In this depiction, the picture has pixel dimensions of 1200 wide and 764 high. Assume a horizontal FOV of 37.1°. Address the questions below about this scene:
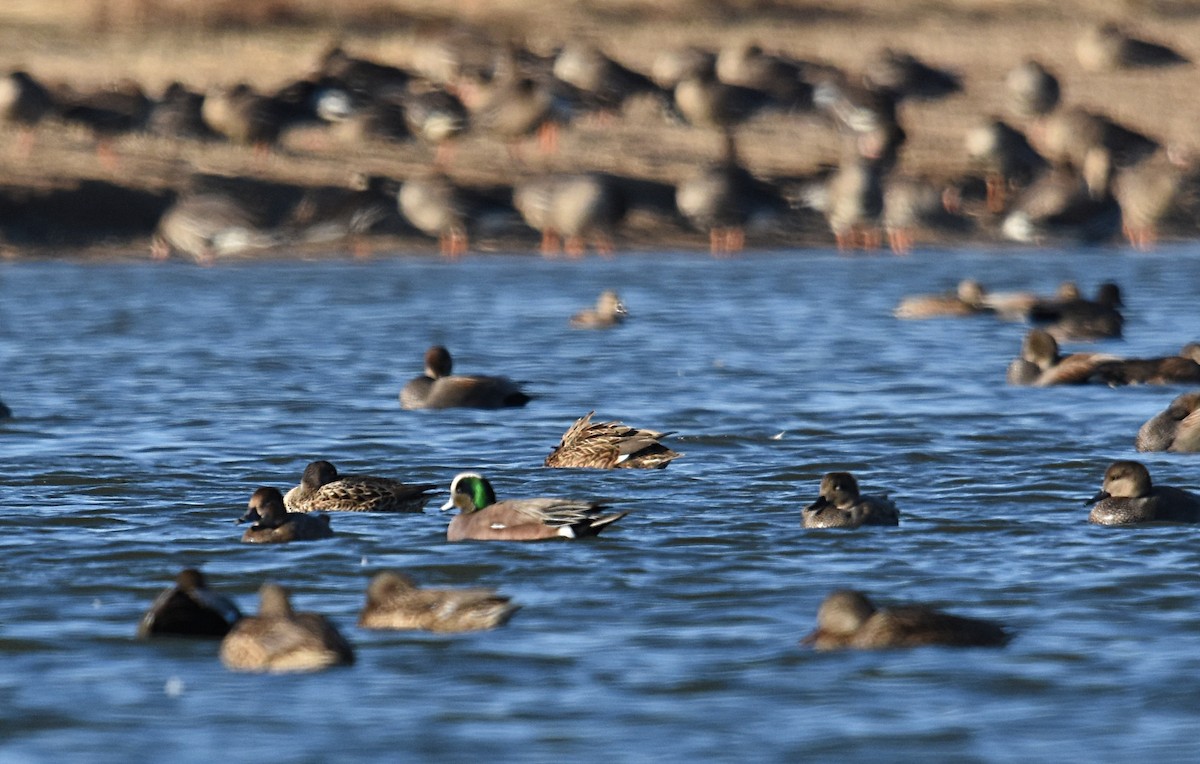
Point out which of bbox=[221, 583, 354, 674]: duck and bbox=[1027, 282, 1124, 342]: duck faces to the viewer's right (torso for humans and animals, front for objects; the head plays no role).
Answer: bbox=[1027, 282, 1124, 342]: duck

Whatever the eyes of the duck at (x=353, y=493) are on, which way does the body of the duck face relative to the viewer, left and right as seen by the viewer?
facing to the left of the viewer

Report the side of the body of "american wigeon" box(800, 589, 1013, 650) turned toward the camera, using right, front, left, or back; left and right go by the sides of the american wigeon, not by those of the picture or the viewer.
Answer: left

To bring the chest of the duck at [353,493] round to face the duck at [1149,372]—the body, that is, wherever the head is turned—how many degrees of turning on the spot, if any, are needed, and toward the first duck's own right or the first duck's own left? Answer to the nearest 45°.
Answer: approximately 135° to the first duck's own right

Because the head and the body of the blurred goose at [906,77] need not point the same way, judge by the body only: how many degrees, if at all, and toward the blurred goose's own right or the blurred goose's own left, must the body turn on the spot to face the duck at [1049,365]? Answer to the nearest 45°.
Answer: approximately 90° to the blurred goose's own left

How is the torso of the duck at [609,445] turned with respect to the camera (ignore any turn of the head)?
to the viewer's left

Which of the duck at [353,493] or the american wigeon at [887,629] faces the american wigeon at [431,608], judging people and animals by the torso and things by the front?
the american wigeon at [887,629]

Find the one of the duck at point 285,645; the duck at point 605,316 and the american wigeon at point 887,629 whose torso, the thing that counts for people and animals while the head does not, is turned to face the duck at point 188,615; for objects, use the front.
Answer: the american wigeon

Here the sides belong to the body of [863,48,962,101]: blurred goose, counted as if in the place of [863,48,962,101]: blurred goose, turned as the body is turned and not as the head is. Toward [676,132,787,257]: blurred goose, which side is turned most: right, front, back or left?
left

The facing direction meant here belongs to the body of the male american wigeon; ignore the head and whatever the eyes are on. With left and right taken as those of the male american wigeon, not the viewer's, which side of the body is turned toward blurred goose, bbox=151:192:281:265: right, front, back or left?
right

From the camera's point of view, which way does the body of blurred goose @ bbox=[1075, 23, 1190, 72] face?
to the viewer's left

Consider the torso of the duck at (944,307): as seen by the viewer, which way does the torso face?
to the viewer's right

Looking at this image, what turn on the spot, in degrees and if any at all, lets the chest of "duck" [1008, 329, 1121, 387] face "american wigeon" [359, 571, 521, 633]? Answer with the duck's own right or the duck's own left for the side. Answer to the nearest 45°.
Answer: approximately 90° to the duck's own left

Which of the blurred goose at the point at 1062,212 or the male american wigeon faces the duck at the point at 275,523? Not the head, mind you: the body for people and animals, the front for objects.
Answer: the male american wigeon

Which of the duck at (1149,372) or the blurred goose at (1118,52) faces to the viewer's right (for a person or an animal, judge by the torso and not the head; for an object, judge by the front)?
the duck
